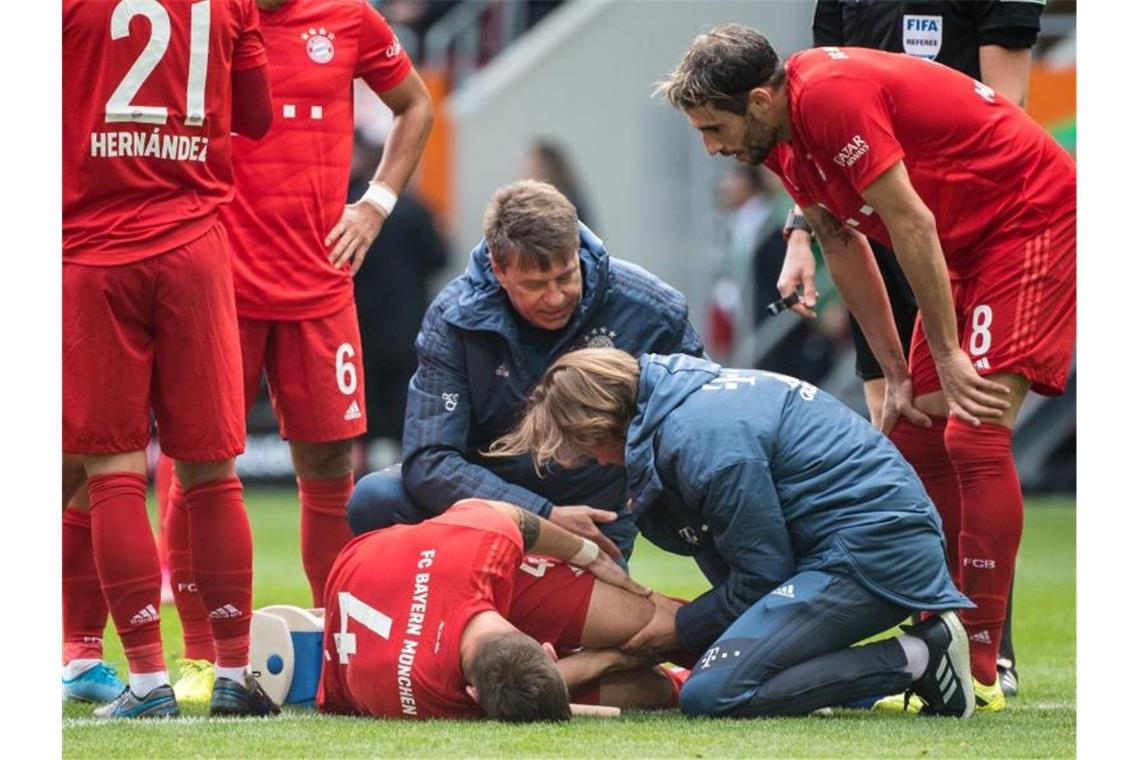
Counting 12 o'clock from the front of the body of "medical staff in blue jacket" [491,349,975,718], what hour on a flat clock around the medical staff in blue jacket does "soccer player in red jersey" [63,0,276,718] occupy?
The soccer player in red jersey is roughly at 12 o'clock from the medical staff in blue jacket.

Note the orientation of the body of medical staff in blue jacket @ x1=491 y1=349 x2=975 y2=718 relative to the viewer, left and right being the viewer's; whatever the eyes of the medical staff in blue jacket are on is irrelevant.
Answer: facing to the left of the viewer

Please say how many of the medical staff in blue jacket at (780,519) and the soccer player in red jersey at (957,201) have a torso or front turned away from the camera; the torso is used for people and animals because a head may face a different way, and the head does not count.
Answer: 0

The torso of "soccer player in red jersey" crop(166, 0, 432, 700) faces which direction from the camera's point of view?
toward the camera

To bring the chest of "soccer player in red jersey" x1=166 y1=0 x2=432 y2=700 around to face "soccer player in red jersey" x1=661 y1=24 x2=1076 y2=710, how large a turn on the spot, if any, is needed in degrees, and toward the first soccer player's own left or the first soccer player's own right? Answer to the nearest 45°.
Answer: approximately 45° to the first soccer player's own left

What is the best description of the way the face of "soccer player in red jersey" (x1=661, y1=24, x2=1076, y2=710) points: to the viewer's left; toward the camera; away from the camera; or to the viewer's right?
to the viewer's left

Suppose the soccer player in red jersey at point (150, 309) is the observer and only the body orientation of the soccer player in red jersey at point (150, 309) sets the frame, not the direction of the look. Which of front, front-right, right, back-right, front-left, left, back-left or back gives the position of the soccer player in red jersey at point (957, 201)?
right

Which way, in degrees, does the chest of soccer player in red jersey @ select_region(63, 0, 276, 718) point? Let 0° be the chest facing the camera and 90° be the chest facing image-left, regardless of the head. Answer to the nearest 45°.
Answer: approximately 180°

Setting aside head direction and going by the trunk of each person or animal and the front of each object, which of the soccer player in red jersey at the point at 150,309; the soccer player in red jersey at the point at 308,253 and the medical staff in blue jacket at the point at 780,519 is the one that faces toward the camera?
the soccer player in red jersey at the point at 308,253
